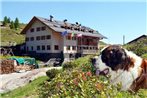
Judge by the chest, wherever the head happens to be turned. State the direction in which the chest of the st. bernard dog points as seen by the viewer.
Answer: to the viewer's left
